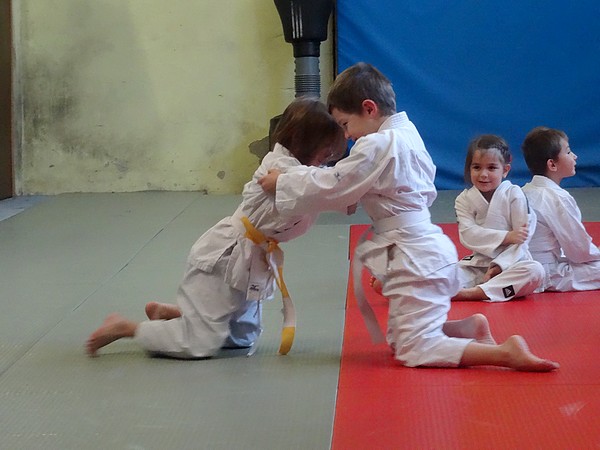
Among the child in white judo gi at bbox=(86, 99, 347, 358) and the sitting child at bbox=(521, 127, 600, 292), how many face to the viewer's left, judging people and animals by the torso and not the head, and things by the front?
0

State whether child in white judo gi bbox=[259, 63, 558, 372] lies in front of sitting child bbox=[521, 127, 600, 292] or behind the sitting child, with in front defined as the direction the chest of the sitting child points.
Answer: behind

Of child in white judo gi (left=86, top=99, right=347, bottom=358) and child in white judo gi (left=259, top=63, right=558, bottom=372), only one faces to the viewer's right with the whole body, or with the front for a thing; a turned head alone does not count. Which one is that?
child in white judo gi (left=86, top=99, right=347, bottom=358)

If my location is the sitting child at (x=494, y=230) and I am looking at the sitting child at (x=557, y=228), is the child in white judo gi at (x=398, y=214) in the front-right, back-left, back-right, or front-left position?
back-right

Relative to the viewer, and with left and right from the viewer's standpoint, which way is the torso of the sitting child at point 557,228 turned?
facing away from the viewer and to the right of the viewer

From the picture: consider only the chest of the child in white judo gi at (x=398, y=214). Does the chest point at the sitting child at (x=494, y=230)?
no

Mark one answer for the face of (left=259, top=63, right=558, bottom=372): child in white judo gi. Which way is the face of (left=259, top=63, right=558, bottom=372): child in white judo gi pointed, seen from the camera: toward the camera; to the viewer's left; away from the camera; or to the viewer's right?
to the viewer's left

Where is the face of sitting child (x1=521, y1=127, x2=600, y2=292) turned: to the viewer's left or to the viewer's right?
to the viewer's right

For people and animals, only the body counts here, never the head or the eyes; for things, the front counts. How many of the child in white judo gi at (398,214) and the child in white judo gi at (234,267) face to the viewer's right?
1

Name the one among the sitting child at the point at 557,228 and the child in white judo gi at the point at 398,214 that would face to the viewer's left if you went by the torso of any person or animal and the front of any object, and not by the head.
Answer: the child in white judo gi

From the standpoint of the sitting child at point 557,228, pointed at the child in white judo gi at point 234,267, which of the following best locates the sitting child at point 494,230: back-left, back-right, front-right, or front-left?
front-right

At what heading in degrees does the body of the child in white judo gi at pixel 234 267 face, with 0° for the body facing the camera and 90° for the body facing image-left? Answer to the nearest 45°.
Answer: approximately 270°

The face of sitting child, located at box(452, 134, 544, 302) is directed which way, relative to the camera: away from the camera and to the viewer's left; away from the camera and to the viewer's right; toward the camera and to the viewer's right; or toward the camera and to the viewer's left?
toward the camera and to the viewer's left

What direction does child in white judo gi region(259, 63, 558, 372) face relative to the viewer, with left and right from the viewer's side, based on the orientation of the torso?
facing to the left of the viewer

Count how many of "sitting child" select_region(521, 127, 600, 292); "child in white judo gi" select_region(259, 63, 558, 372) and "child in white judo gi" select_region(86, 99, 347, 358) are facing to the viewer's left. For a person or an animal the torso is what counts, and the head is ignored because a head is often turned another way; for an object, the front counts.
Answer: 1

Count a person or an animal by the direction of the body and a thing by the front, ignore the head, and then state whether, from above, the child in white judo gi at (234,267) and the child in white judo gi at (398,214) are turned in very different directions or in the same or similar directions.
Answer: very different directions
